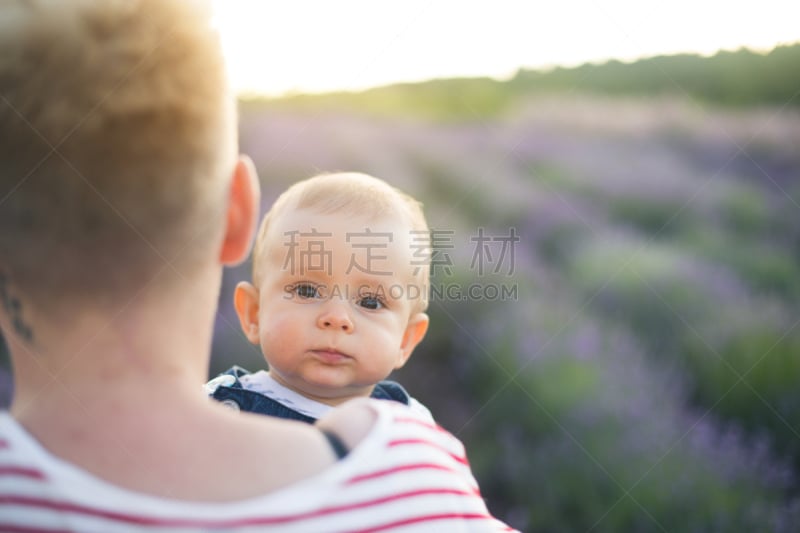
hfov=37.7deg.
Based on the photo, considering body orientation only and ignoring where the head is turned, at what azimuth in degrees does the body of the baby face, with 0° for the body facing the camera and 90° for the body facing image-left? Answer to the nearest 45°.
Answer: approximately 0°
